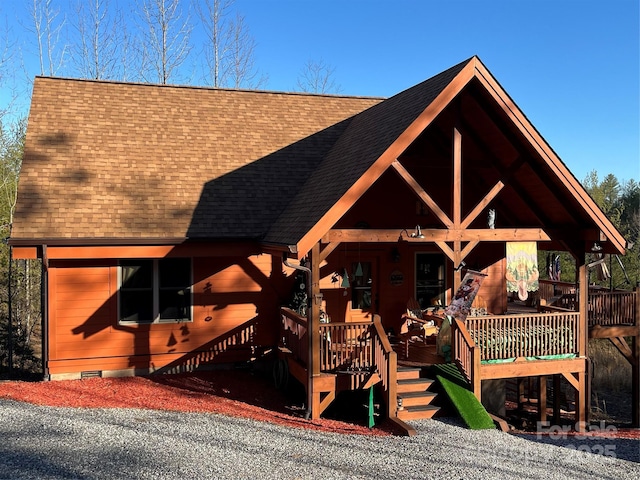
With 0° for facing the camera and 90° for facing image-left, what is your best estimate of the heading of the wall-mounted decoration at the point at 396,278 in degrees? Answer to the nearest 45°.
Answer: approximately 0°

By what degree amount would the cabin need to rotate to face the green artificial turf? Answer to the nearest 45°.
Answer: approximately 45° to its left

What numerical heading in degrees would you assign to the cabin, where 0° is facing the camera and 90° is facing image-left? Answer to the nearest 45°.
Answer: approximately 0°

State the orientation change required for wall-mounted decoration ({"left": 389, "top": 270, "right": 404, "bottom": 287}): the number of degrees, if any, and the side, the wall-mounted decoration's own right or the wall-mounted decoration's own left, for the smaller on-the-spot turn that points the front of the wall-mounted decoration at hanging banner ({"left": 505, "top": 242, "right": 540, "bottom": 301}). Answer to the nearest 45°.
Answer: approximately 45° to the wall-mounted decoration's own left

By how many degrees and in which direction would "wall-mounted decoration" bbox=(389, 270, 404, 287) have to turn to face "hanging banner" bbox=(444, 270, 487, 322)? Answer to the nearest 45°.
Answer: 0° — it already faces it
